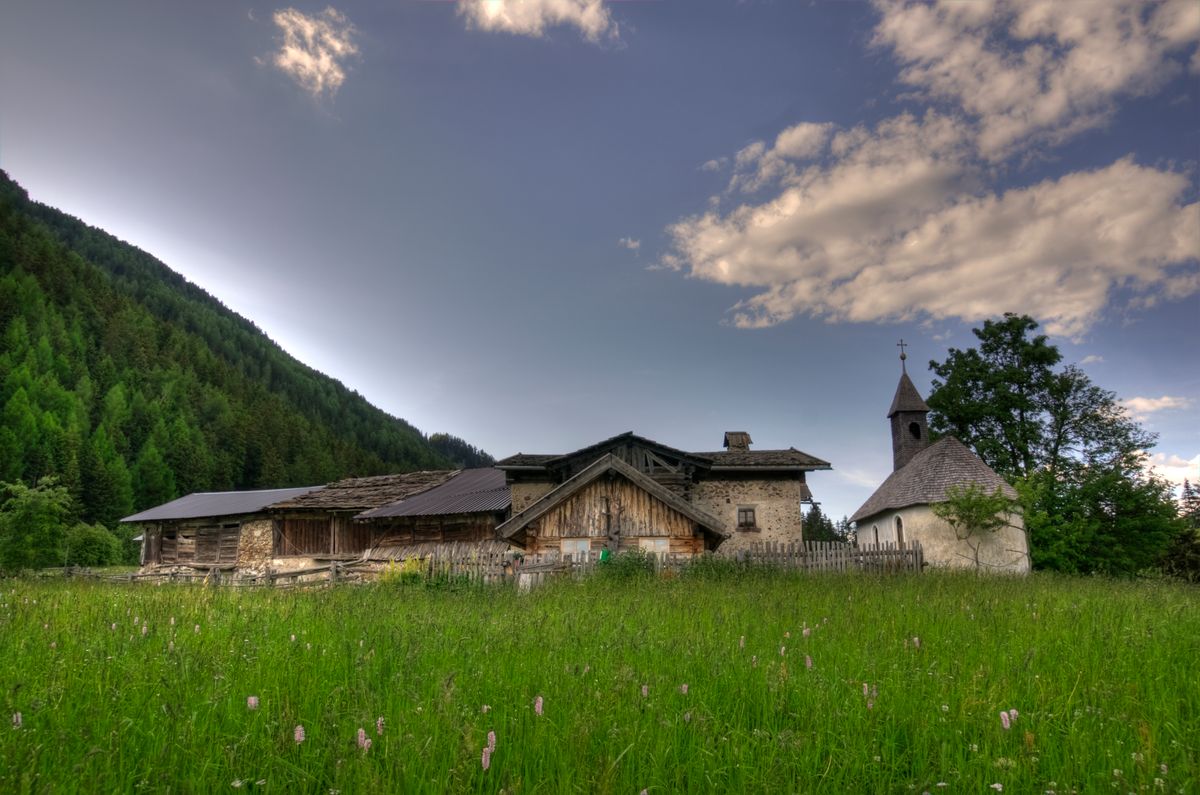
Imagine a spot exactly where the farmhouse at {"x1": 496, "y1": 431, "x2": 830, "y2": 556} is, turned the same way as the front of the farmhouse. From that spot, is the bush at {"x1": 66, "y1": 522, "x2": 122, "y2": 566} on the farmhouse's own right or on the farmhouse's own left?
on the farmhouse's own right

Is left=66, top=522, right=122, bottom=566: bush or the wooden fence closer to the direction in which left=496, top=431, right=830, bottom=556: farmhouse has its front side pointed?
the wooden fence

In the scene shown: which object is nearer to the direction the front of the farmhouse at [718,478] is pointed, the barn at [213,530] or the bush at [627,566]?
the bush

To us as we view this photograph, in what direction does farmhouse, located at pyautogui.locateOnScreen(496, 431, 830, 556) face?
facing the viewer

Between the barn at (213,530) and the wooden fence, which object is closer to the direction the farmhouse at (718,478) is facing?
the wooden fence

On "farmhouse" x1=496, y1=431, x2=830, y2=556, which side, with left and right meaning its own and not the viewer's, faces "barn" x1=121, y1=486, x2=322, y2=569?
right

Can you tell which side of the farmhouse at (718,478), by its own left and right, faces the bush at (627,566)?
front
